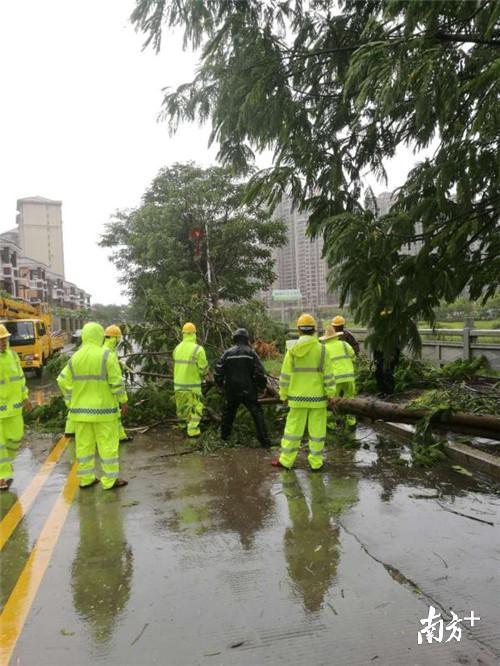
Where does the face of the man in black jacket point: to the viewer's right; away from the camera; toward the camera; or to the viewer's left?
away from the camera

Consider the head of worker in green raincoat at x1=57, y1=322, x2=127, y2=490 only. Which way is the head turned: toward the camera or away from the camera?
away from the camera

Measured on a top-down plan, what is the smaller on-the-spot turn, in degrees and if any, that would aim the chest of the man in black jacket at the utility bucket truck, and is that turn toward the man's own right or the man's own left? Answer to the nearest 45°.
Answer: approximately 45° to the man's own left

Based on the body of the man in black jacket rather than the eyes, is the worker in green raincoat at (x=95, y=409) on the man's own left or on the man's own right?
on the man's own left

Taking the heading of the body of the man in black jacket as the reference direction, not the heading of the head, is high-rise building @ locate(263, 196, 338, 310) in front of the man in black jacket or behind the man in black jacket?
in front

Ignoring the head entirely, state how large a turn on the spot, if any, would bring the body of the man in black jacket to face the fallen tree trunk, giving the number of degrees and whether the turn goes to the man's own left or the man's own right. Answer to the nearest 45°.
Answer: approximately 90° to the man's own right

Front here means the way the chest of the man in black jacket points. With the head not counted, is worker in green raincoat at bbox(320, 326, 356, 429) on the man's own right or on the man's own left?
on the man's own right

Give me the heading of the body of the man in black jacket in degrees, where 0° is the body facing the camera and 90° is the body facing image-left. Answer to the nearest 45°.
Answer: approximately 180°
